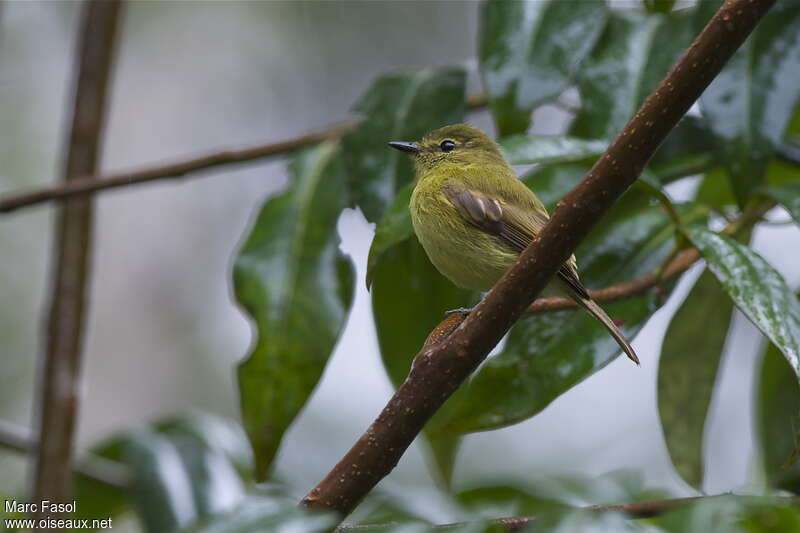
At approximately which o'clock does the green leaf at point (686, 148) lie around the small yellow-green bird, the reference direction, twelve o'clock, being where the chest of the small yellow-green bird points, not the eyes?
The green leaf is roughly at 5 o'clock from the small yellow-green bird.

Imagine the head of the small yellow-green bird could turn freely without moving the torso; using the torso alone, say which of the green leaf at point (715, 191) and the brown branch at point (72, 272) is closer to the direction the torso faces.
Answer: the brown branch

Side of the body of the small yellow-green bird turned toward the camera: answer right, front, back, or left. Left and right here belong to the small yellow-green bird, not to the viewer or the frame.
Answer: left

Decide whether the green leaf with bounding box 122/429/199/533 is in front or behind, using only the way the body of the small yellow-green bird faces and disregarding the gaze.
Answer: in front

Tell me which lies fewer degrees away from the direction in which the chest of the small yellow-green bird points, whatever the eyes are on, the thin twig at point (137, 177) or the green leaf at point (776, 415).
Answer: the thin twig

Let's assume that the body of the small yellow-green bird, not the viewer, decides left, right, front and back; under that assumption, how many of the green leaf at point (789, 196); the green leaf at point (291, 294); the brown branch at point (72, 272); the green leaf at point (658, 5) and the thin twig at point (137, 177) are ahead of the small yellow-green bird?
3

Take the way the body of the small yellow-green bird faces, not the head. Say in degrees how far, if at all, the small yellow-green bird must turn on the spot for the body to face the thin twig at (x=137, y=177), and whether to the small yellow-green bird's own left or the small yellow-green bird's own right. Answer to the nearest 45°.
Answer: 0° — it already faces it

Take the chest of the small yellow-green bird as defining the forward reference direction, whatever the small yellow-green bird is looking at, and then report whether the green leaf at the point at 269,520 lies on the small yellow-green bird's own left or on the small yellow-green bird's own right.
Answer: on the small yellow-green bird's own left

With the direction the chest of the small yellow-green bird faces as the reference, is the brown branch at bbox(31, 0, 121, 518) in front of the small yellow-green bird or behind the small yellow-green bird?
in front
